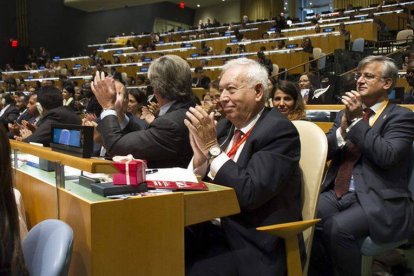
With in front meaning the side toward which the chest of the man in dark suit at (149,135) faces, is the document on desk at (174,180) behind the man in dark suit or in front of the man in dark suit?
behind

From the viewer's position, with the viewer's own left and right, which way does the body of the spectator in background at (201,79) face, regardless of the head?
facing the viewer and to the left of the viewer

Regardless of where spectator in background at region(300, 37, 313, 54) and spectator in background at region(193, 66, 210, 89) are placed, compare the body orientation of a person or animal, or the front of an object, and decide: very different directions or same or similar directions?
same or similar directions

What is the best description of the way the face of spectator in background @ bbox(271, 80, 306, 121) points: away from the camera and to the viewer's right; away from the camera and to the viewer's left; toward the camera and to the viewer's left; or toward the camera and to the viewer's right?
toward the camera and to the viewer's left

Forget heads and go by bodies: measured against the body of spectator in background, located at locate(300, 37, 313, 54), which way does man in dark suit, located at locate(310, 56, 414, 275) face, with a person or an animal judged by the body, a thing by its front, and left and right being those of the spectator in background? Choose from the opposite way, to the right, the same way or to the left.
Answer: the same way

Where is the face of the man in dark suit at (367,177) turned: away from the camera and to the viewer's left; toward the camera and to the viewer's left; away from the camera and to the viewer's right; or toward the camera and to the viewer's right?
toward the camera and to the viewer's left

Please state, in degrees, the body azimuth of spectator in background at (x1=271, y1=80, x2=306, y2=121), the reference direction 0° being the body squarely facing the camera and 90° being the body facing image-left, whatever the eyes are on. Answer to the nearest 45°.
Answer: approximately 45°

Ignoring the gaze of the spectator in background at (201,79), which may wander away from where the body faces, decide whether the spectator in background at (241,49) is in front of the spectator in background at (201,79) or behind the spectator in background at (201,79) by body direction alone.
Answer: behind

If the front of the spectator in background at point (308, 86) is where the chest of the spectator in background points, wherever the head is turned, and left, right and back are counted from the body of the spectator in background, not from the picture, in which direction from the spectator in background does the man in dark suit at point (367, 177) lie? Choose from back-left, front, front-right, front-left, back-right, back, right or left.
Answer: front-left

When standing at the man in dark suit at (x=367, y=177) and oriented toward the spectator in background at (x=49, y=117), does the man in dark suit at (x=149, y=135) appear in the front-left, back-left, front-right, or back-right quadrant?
front-left

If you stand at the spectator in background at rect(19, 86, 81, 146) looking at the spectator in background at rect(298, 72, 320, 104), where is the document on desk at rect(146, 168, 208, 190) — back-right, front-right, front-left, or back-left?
back-right
